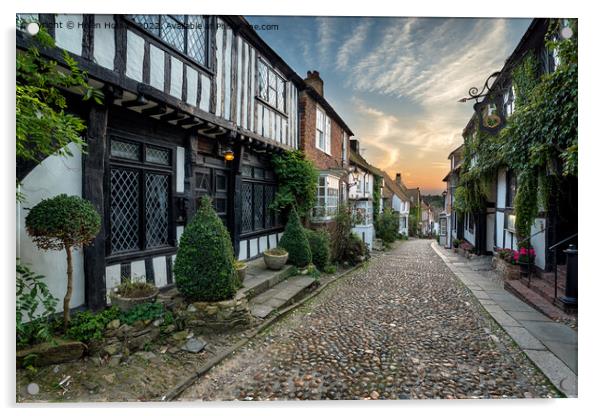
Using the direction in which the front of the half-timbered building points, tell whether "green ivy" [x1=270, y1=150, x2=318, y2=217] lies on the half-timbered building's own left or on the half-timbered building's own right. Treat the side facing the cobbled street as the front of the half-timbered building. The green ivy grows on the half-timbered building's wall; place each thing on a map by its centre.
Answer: on the half-timbered building's own left

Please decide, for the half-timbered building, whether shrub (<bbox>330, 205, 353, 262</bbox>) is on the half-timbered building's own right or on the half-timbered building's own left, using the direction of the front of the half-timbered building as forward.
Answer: on the half-timbered building's own left

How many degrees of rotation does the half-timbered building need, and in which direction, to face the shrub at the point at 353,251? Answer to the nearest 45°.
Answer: approximately 90° to its left

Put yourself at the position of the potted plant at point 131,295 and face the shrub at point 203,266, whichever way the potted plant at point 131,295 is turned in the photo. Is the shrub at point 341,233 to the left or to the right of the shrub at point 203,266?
left

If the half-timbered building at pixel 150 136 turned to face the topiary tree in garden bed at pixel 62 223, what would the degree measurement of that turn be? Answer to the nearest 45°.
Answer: approximately 90° to its right

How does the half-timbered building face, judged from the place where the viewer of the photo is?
facing the viewer and to the right of the viewer

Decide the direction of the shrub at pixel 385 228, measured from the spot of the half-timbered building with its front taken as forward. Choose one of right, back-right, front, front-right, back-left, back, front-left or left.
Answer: left

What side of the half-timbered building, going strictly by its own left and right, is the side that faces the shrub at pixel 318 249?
left

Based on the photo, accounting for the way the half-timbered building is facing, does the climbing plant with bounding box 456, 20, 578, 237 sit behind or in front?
in front
